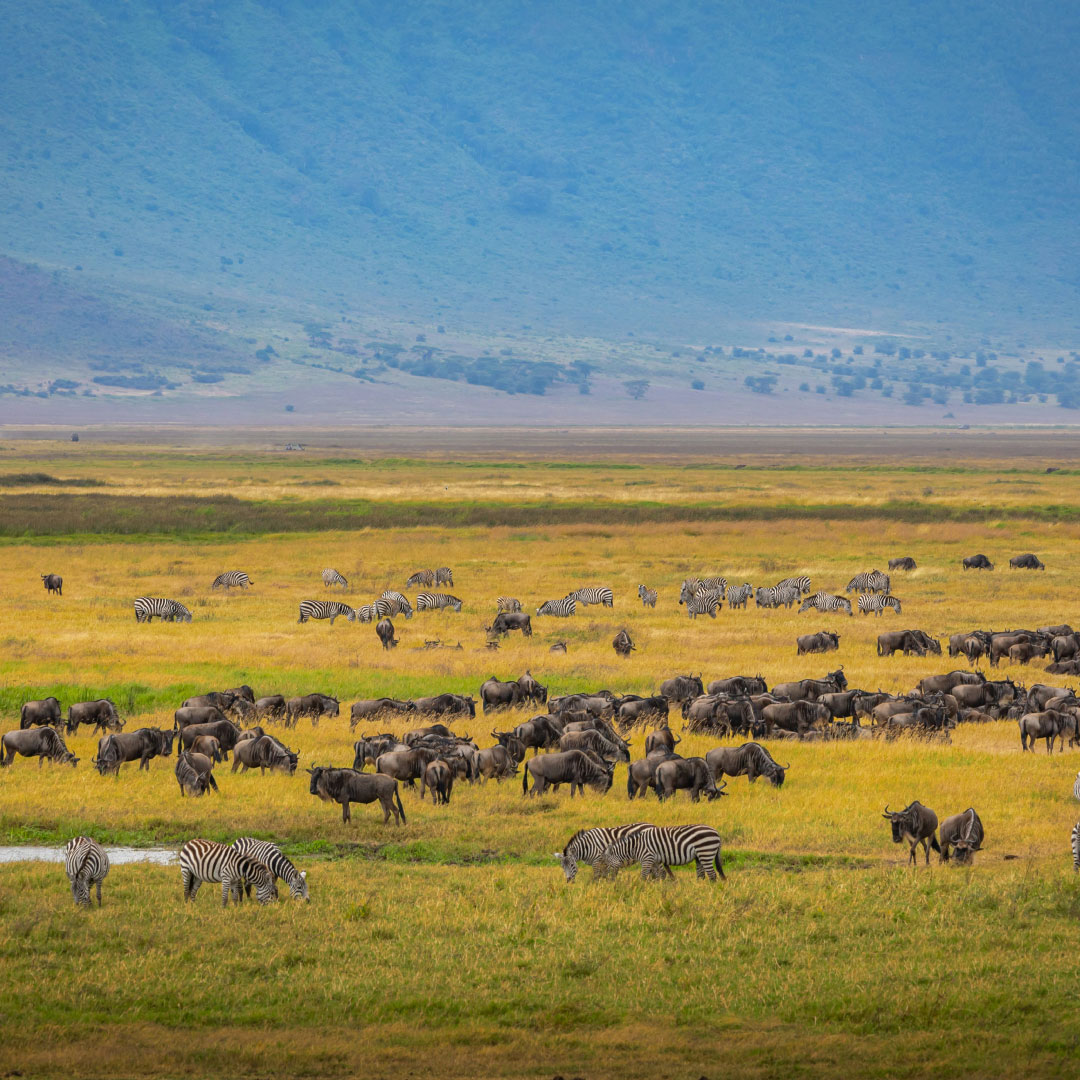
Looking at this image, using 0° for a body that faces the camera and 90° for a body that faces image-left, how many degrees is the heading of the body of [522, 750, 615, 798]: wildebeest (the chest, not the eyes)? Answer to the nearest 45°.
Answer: approximately 270°

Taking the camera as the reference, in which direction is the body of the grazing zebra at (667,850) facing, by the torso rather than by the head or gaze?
to the viewer's left

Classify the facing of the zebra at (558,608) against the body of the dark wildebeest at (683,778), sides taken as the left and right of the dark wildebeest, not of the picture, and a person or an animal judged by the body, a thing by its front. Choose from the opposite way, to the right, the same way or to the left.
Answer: the opposite way

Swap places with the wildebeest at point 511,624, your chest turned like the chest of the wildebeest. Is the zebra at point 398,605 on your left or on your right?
on your right

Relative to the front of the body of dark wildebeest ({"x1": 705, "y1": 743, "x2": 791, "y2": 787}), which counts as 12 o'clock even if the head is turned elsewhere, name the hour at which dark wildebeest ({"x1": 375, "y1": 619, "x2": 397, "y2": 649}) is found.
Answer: dark wildebeest ({"x1": 375, "y1": 619, "x2": 397, "y2": 649}) is roughly at 8 o'clock from dark wildebeest ({"x1": 705, "y1": 743, "x2": 791, "y2": 787}).

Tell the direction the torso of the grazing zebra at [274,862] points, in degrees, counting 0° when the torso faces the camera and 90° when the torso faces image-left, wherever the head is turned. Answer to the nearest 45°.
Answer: approximately 315°

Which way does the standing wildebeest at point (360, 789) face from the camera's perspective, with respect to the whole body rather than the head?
to the viewer's left

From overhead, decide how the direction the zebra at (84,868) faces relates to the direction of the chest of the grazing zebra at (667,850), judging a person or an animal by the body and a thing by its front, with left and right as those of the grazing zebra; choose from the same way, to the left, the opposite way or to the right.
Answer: to the left

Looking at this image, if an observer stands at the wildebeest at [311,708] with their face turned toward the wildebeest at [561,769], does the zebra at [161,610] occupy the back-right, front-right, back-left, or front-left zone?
back-left

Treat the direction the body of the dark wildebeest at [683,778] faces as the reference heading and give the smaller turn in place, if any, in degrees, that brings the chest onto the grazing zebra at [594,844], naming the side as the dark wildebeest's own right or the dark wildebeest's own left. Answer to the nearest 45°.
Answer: approximately 90° to the dark wildebeest's own right

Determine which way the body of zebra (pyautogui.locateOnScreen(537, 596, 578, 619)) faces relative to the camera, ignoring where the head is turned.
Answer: to the viewer's left

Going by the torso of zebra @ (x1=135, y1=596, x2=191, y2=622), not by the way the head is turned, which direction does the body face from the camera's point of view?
to the viewer's right

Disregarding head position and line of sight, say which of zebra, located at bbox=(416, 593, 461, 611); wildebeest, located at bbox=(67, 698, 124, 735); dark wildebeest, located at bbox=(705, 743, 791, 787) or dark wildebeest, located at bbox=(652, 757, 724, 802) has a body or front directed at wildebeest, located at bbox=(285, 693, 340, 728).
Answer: wildebeest, located at bbox=(67, 698, 124, 735)
